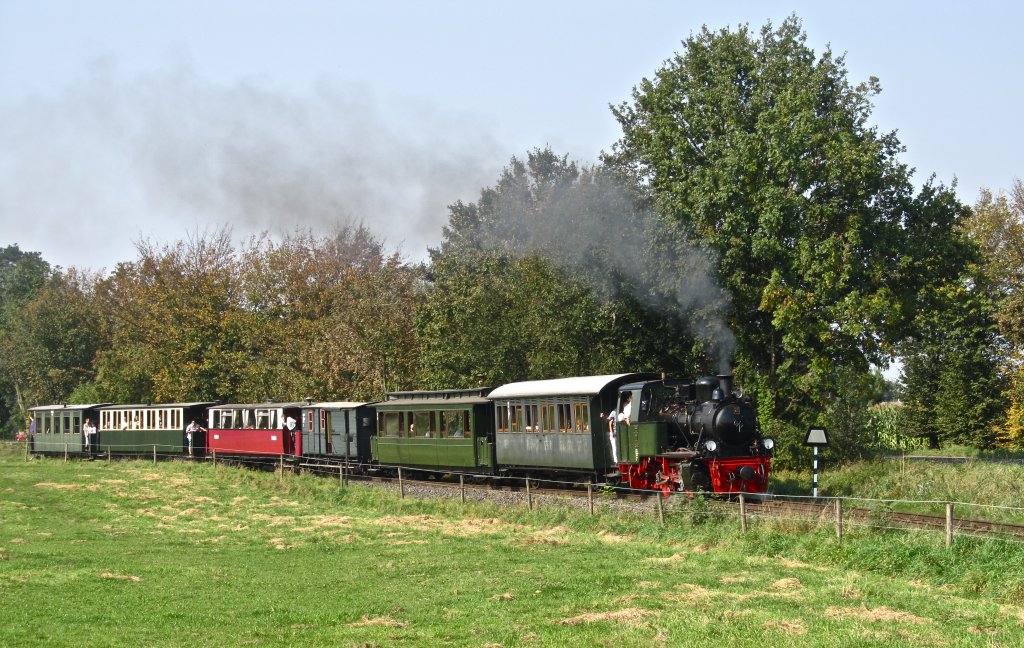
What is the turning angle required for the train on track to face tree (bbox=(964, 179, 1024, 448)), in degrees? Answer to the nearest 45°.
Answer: approximately 90° to its left

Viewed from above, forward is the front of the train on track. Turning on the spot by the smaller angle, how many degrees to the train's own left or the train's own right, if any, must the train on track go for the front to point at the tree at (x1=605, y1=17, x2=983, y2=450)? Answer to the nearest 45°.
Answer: approximately 90° to the train's own left

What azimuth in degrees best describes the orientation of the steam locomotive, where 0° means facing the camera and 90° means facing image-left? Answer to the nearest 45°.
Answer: approximately 315°

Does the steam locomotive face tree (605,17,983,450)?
no

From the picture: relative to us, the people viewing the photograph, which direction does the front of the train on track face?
facing the viewer and to the right of the viewer

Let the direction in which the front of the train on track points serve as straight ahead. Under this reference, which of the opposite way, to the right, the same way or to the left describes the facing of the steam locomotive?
the same way

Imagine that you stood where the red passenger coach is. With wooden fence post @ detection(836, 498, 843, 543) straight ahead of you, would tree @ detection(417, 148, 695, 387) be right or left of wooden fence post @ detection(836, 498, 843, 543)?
left

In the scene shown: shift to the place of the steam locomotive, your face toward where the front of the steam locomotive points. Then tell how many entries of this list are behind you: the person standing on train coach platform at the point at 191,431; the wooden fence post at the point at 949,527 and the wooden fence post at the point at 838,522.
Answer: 1

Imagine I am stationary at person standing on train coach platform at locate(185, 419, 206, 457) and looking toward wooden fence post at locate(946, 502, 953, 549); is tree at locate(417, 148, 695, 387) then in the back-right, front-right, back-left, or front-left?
front-left

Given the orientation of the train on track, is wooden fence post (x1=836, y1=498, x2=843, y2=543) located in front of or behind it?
in front

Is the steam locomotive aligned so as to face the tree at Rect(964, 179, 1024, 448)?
no

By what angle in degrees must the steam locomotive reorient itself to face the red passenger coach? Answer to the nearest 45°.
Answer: approximately 180°
